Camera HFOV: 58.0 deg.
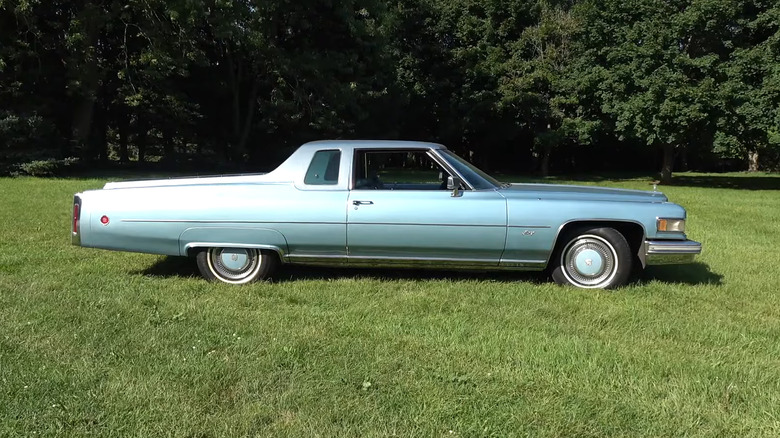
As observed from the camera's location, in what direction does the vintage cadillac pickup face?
facing to the right of the viewer

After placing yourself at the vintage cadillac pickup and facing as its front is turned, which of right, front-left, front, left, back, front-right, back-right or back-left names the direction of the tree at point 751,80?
front-left
